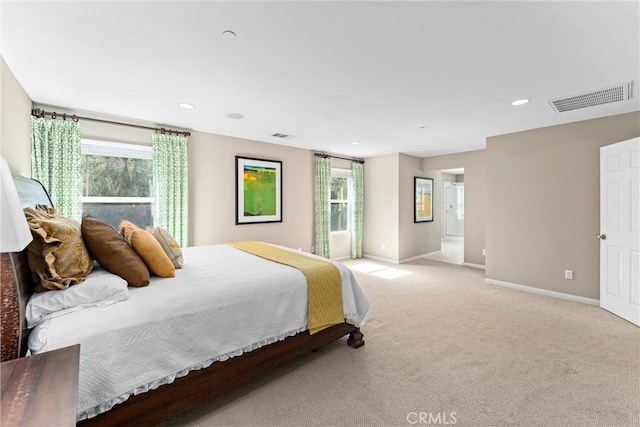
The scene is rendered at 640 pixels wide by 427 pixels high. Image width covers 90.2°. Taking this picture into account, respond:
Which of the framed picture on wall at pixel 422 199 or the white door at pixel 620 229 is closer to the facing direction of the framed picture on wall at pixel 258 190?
the white door

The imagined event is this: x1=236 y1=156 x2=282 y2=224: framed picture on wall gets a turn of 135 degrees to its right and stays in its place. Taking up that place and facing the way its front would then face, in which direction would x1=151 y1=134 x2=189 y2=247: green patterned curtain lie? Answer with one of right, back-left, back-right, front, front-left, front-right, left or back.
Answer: front-left

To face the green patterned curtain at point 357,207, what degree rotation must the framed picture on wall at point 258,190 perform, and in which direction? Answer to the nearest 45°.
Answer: approximately 90° to its left

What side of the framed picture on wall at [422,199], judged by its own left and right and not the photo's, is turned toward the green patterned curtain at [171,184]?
right

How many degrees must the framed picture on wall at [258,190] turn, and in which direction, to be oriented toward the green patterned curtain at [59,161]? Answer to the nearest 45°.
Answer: approximately 90° to its right

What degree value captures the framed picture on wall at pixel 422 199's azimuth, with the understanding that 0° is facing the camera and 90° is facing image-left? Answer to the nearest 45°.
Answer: approximately 315°

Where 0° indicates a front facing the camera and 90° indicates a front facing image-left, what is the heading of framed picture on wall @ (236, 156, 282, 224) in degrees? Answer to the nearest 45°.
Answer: approximately 315°

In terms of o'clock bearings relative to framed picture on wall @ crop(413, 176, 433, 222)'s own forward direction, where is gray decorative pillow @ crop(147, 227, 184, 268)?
The gray decorative pillow is roughly at 2 o'clock from the framed picture on wall.

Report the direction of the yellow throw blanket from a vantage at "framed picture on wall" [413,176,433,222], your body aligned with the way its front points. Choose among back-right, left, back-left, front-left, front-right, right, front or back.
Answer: front-right

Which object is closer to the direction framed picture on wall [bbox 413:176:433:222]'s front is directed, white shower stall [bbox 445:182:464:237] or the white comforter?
the white comforter

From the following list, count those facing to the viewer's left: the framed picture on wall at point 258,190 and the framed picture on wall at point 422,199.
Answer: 0

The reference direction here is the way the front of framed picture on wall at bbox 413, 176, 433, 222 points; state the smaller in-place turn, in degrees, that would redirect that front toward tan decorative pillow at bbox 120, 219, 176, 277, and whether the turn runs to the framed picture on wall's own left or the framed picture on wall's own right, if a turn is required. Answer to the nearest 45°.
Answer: approximately 45° to the framed picture on wall's own right

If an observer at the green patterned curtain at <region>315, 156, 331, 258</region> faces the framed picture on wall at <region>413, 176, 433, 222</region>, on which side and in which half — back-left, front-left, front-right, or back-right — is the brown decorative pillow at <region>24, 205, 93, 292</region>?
back-right
